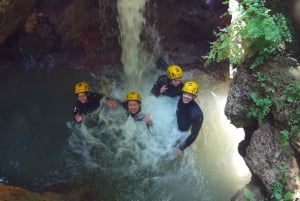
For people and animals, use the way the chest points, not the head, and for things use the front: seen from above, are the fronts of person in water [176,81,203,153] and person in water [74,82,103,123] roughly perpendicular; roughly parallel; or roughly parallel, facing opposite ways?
roughly parallel

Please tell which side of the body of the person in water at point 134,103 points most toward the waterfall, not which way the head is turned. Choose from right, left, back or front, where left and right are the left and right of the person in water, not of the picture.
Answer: back

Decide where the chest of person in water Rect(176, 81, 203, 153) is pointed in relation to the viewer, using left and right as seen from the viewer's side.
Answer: facing the viewer and to the left of the viewer

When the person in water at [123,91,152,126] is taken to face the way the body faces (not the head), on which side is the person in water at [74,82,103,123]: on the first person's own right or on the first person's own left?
on the first person's own right

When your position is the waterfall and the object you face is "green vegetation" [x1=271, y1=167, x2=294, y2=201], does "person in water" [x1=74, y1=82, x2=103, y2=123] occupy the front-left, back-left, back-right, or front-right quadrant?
front-right

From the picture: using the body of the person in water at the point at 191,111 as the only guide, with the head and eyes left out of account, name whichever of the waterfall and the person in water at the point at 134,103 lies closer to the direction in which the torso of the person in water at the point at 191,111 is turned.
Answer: the person in water

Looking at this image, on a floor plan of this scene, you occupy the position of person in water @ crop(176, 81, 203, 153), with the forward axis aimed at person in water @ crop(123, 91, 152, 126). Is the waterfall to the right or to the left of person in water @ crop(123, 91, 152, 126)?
right

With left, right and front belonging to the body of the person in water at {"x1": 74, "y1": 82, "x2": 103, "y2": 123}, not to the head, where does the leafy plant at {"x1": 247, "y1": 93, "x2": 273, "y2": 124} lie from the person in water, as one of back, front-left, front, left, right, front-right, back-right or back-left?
left

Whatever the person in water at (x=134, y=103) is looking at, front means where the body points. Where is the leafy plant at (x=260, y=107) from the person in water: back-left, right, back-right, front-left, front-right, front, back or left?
front-left

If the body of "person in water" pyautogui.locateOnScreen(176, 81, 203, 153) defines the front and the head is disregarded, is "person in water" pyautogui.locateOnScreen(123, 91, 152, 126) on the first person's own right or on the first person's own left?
on the first person's own right

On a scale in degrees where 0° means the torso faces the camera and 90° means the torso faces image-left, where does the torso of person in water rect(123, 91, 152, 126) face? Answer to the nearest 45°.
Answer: approximately 0°

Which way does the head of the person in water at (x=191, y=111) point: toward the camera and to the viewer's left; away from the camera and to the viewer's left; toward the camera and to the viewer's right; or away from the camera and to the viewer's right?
toward the camera and to the viewer's left

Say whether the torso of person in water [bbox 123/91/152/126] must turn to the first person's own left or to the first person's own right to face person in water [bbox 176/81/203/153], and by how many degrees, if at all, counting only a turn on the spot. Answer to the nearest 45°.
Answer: approximately 90° to the first person's own left

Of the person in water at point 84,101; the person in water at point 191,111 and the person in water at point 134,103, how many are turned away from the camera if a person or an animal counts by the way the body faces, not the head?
0

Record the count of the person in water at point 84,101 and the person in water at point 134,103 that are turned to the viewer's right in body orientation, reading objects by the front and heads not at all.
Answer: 0

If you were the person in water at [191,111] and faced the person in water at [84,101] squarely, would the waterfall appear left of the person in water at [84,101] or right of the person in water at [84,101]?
right
